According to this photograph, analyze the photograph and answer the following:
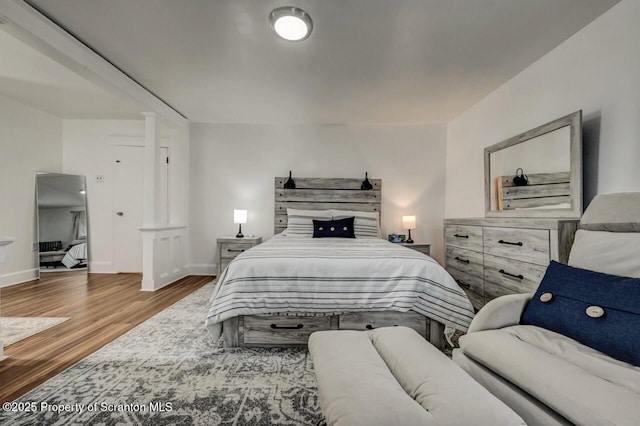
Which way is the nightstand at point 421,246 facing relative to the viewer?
toward the camera

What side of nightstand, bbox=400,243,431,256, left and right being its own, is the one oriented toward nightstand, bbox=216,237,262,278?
right

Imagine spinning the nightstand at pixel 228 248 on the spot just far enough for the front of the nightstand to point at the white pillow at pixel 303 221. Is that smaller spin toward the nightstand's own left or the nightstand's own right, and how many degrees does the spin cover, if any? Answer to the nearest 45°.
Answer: approximately 90° to the nightstand's own left

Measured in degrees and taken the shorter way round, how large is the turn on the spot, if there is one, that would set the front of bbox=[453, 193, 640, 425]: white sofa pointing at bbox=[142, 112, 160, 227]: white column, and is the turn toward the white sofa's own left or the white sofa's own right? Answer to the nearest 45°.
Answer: approximately 45° to the white sofa's own right

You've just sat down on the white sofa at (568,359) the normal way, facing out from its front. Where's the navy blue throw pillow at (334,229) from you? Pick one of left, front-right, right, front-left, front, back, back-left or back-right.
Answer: right

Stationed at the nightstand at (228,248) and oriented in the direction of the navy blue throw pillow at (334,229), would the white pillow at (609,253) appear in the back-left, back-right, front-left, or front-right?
front-right

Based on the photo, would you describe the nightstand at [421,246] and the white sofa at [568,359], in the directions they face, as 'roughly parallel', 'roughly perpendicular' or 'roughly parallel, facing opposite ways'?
roughly perpendicular

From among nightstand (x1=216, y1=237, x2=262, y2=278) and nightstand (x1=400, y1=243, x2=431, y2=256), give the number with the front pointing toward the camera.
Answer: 2

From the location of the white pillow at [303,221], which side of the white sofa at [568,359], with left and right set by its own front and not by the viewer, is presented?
right

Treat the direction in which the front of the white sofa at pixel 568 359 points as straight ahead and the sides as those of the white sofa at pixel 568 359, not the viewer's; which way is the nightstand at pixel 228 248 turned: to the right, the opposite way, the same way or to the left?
to the left

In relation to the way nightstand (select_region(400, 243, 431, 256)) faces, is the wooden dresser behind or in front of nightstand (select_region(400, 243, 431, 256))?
in front

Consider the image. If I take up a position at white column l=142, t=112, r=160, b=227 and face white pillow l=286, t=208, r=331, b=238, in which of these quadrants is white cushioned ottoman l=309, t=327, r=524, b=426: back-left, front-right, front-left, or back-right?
front-right

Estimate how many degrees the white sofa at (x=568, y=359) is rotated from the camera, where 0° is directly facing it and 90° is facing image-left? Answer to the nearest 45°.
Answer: approximately 45°

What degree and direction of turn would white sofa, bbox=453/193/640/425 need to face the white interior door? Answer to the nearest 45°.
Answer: approximately 45° to its right

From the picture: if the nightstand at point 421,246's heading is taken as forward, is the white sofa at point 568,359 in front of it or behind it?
in front

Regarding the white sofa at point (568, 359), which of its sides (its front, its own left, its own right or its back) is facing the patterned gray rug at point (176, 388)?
front

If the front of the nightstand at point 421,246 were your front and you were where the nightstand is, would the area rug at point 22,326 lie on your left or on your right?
on your right
